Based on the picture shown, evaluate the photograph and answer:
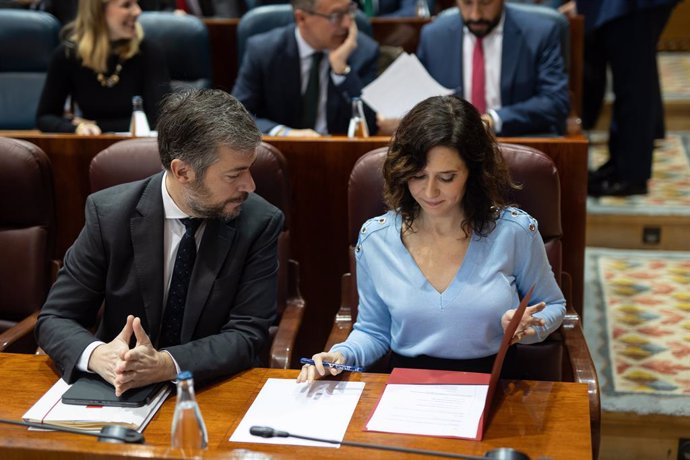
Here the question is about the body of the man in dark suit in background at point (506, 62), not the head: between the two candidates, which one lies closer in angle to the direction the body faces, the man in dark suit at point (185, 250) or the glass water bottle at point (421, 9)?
the man in dark suit

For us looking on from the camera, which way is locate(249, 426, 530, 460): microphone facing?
facing to the left of the viewer

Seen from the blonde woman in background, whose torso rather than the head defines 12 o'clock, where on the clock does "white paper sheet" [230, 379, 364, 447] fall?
The white paper sheet is roughly at 12 o'clock from the blonde woman in background.

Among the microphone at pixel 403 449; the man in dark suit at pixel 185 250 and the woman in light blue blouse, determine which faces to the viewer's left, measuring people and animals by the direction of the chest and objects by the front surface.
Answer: the microphone

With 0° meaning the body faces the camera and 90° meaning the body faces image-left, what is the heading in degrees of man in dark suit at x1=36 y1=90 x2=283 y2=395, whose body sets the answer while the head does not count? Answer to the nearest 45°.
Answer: approximately 0°

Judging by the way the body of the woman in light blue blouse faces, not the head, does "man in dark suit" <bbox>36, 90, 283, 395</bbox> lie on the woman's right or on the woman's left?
on the woman's right

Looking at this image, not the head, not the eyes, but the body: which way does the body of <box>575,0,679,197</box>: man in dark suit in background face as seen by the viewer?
to the viewer's left
